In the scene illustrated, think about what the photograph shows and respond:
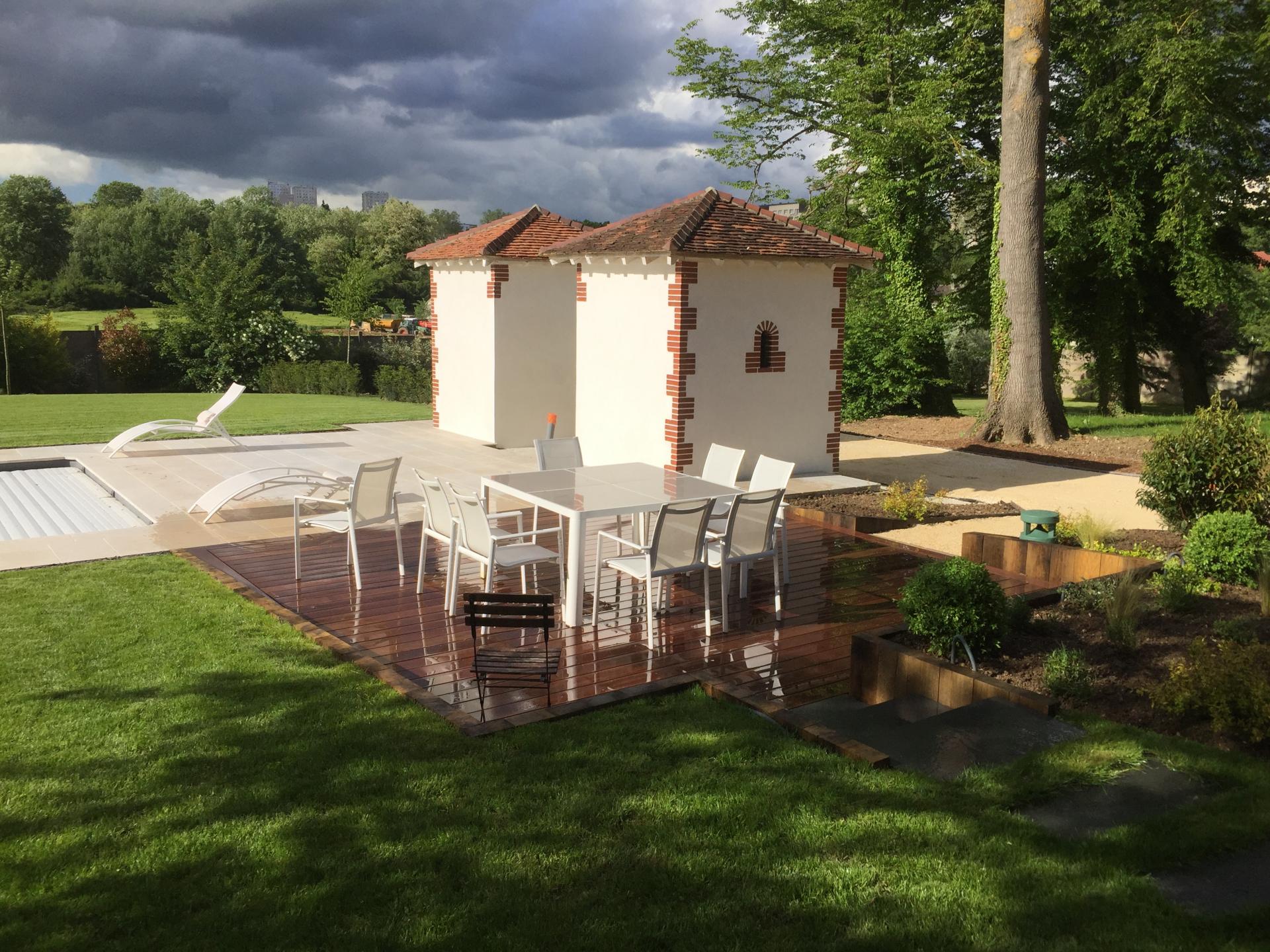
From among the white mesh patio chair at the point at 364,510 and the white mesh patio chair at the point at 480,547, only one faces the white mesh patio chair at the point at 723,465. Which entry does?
the white mesh patio chair at the point at 480,547

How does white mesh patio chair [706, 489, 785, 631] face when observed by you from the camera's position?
facing away from the viewer and to the left of the viewer

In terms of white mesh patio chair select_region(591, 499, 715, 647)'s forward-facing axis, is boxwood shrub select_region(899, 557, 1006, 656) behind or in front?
behind

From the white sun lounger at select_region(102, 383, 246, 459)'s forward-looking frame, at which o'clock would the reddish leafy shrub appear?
The reddish leafy shrub is roughly at 3 o'clock from the white sun lounger.

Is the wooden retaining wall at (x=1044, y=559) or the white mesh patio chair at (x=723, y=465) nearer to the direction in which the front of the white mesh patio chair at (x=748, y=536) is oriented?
the white mesh patio chair

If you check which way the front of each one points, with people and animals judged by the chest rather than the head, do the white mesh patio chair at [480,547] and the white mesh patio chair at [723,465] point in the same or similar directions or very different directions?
very different directions

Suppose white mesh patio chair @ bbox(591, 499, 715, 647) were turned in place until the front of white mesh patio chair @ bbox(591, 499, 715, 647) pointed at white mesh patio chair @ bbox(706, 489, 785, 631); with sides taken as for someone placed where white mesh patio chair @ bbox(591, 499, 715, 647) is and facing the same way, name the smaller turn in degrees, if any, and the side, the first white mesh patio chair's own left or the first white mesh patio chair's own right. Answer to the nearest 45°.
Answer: approximately 90° to the first white mesh patio chair's own right

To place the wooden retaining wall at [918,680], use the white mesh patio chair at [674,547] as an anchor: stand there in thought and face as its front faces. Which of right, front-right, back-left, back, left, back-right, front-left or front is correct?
back

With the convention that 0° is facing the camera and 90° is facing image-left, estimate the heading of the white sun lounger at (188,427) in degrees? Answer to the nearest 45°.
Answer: approximately 90°

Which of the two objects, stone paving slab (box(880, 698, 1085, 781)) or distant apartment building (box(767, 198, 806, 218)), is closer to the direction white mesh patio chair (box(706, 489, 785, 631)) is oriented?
the distant apartment building

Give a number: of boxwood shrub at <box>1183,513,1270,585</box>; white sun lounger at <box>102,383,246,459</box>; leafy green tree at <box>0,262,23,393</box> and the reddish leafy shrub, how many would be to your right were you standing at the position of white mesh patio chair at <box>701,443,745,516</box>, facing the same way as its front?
3

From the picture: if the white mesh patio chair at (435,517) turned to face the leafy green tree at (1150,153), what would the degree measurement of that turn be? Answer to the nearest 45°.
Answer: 0° — it already faces it
